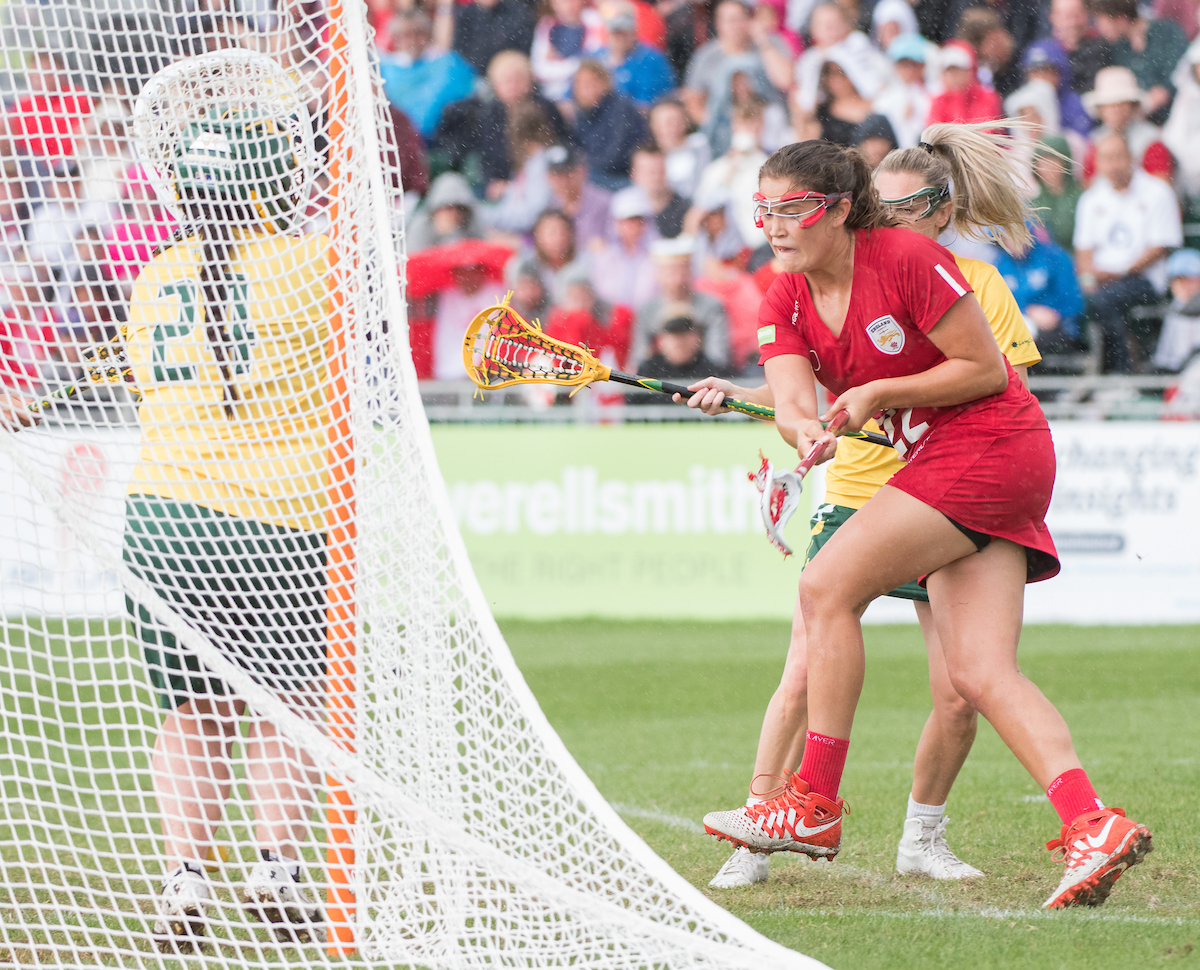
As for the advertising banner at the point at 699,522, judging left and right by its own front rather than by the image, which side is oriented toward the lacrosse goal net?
front

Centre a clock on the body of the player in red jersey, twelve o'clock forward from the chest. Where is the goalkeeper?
The goalkeeper is roughly at 1 o'clock from the player in red jersey.

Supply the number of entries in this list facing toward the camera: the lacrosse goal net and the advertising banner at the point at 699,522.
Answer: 1

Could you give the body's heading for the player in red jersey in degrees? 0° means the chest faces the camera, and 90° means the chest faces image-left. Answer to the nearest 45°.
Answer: approximately 45°

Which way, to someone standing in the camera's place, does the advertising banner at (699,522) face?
facing the viewer

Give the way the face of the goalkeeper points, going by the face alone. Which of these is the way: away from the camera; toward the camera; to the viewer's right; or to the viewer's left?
away from the camera
